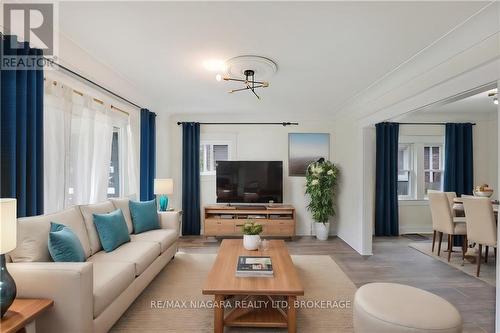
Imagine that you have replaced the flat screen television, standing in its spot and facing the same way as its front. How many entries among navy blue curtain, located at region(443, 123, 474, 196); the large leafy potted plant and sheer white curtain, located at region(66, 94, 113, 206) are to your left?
2

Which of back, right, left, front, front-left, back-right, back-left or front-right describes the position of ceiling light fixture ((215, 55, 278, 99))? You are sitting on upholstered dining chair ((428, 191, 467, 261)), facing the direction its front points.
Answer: back

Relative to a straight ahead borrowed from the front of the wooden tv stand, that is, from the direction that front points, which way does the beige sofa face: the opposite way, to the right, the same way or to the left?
to the left

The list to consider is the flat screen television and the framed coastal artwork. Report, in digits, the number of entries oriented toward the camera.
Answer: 2

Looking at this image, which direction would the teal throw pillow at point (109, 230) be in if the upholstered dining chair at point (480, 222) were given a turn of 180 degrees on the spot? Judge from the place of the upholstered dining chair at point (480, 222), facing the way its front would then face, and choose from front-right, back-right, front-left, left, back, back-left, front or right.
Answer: front

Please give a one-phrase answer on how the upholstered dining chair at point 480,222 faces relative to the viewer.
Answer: facing away from the viewer and to the right of the viewer

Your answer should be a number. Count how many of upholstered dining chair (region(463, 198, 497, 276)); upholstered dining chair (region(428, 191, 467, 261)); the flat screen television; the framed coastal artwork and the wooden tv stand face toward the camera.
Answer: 3

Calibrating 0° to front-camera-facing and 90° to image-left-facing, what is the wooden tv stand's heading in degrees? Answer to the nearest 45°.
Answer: approximately 0°

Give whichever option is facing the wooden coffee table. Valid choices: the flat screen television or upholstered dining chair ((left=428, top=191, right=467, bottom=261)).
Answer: the flat screen television

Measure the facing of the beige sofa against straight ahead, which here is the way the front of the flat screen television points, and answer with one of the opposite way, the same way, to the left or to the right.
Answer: to the left

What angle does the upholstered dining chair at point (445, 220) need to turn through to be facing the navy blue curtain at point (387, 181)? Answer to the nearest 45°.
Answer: approximately 90° to its left
